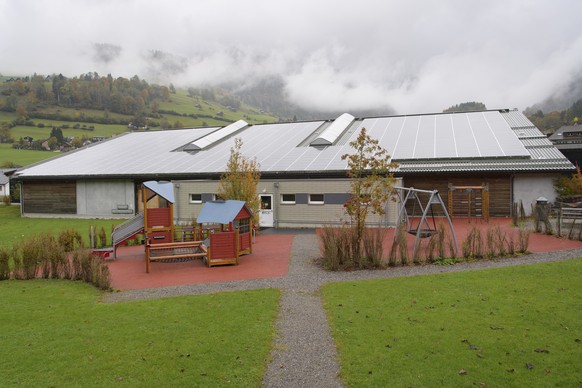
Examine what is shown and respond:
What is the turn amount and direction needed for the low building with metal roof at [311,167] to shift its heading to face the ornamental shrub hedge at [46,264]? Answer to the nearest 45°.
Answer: approximately 45° to its right

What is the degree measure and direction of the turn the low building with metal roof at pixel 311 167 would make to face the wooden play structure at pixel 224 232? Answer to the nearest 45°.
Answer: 0° — it already faces it

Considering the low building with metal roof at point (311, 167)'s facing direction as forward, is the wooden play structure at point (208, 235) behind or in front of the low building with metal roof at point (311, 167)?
in front

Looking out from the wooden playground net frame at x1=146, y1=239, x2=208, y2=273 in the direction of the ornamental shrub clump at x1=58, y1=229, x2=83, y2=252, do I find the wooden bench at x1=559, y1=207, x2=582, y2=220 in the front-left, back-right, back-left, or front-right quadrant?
back-right

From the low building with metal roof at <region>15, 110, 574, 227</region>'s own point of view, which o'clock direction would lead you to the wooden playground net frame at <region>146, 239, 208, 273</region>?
The wooden playground net frame is roughly at 1 o'clock from the low building with metal roof.

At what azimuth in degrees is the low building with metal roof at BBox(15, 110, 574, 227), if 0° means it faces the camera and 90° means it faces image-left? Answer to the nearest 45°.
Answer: approximately 0°

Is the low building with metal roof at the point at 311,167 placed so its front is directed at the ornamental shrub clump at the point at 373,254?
yes

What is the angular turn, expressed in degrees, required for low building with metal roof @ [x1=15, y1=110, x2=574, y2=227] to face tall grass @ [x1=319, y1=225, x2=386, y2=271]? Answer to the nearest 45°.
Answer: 0° — it already faces it

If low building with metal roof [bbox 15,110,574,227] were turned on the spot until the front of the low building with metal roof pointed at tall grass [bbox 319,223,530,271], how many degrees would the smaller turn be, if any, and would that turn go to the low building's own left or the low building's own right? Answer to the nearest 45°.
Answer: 0° — it already faces it
